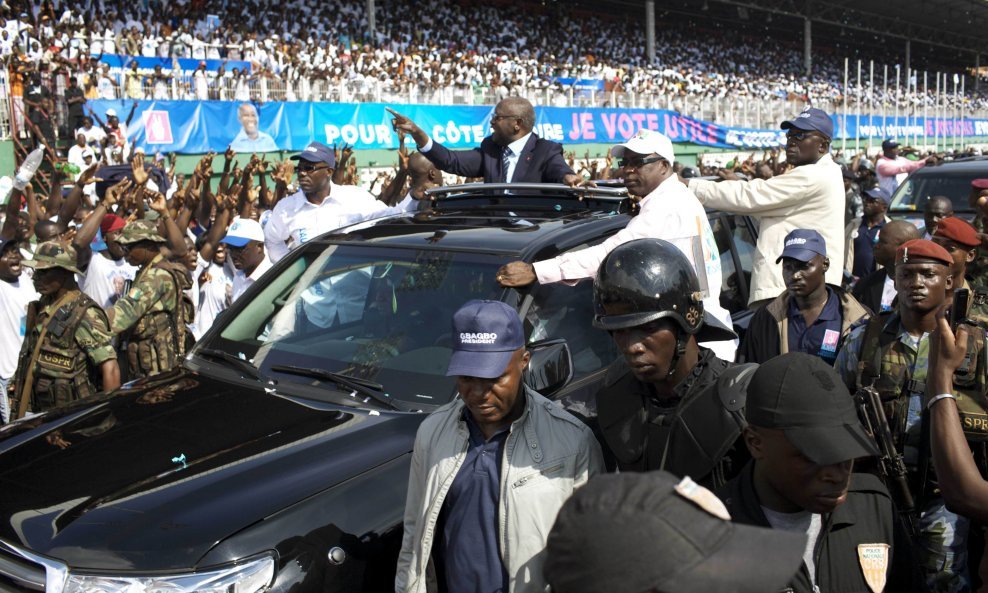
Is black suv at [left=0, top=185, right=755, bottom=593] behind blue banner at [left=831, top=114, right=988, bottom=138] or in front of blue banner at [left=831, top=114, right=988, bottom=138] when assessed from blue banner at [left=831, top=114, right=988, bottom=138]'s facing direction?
in front

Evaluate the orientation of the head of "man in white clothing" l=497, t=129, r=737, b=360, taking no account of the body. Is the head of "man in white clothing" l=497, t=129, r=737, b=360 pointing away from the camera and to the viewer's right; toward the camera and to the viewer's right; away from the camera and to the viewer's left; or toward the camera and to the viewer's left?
toward the camera and to the viewer's left

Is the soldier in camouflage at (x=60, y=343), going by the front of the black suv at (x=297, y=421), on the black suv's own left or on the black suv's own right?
on the black suv's own right

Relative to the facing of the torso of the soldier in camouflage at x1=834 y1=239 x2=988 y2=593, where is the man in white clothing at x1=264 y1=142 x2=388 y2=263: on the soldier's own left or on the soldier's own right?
on the soldier's own right

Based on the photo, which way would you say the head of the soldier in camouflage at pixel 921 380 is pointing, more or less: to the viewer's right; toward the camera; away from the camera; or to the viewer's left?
toward the camera

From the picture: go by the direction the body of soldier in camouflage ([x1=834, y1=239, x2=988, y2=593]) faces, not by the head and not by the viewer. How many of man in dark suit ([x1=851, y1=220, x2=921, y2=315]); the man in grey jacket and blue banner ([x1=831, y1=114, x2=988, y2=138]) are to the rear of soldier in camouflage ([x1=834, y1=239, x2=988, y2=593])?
2

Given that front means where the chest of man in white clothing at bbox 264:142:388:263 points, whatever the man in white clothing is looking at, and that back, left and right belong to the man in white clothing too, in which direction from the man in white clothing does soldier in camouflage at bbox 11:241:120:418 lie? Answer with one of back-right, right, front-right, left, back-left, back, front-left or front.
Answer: front-right

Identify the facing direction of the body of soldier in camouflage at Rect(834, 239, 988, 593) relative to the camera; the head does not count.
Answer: toward the camera

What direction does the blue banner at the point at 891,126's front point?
toward the camera

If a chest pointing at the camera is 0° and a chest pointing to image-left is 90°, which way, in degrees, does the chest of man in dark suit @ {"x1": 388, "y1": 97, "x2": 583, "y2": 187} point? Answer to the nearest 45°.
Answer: approximately 45°

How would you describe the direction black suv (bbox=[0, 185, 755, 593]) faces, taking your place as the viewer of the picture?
facing the viewer and to the left of the viewer

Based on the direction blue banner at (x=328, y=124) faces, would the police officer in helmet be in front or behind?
in front

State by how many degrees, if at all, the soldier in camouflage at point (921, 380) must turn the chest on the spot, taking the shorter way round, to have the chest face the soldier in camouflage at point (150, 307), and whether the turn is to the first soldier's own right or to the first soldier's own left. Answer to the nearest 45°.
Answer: approximately 90° to the first soldier's own right

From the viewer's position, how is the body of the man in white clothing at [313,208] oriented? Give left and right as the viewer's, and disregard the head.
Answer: facing the viewer
